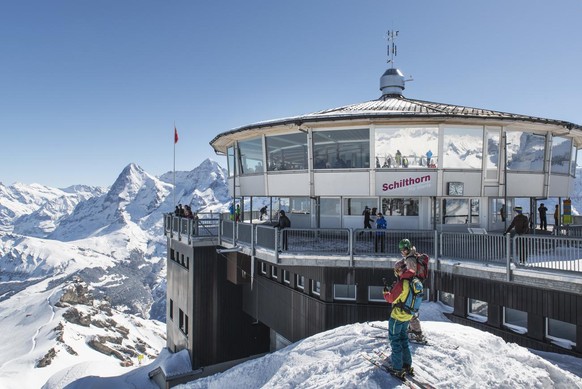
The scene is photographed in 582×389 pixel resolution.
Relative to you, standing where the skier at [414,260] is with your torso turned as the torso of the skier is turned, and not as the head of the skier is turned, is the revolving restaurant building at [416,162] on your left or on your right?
on your right
